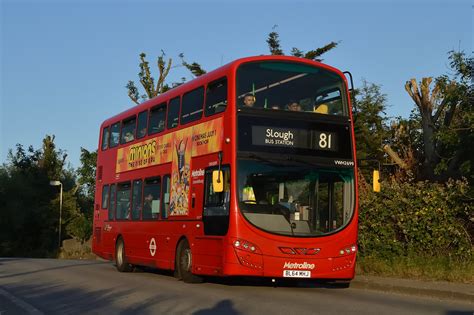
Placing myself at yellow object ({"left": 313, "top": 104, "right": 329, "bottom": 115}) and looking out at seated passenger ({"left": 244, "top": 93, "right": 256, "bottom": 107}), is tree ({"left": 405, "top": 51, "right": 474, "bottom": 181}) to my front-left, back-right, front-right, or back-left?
back-right

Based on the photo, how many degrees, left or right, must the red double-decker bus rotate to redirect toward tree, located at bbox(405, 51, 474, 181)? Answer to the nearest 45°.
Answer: approximately 90° to its left

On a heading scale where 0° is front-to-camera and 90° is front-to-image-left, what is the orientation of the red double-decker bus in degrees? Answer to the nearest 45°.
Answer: approximately 315°

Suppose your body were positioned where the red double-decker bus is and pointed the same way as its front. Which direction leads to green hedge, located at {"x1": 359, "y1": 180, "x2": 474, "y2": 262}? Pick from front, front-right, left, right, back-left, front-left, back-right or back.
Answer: left
